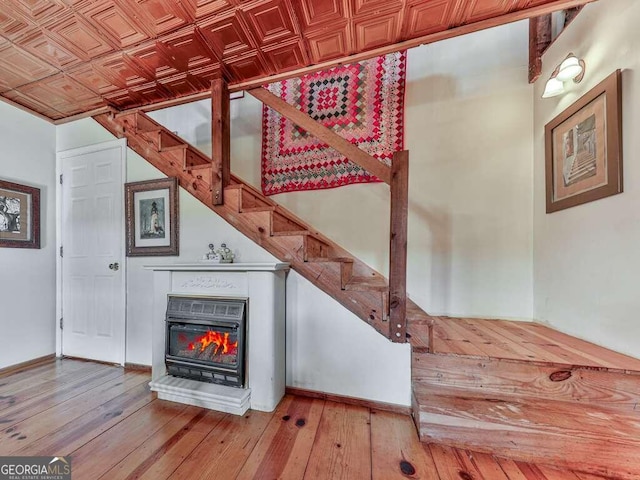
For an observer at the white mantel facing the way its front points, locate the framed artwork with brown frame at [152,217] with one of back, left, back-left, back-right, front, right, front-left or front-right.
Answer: right

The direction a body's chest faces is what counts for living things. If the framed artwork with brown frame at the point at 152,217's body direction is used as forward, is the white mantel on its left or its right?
on its left

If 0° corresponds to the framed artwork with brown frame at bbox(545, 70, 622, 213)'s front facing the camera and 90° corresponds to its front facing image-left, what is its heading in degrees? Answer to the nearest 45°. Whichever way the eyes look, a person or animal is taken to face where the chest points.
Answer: approximately 45°

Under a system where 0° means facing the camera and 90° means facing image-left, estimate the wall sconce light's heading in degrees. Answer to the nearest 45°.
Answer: approximately 45°

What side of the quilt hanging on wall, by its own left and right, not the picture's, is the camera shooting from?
front

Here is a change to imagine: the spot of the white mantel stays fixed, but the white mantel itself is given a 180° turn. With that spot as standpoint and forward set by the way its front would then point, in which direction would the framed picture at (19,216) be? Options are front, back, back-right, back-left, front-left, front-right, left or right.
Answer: left

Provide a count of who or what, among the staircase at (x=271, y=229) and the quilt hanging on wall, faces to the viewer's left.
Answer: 0

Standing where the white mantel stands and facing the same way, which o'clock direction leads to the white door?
The white door is roughly at 3 o'clock from the white mantel.

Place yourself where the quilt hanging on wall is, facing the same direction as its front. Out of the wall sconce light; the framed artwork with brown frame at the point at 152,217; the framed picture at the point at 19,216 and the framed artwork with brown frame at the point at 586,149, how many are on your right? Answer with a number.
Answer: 2

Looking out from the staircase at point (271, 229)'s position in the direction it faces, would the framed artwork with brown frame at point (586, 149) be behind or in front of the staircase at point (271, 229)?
in front

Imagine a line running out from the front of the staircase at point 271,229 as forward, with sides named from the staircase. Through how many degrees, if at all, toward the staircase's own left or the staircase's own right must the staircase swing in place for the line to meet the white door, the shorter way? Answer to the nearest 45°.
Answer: approximately 180°

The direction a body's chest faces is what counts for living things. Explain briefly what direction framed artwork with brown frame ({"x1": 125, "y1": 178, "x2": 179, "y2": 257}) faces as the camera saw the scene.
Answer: facing the viewer and to the left of the viewer
